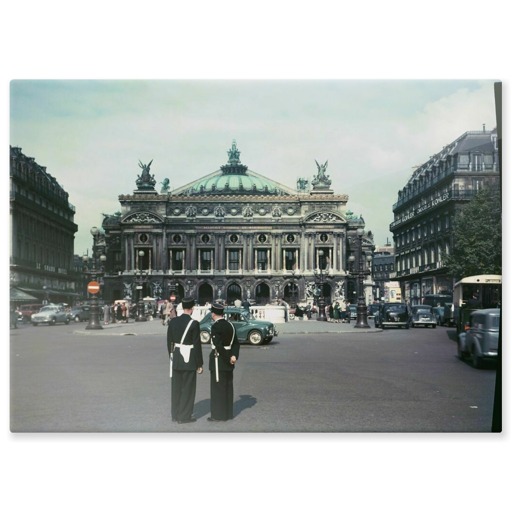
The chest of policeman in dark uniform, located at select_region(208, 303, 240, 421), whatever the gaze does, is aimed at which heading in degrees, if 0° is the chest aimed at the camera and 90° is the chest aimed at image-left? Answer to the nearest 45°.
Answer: approximately 135°

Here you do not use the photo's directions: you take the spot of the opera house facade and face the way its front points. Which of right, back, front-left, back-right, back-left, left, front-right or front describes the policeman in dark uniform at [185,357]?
front

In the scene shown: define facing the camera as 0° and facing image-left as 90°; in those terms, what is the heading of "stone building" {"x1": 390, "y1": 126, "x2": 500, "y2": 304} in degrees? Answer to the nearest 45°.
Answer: approximately 45°

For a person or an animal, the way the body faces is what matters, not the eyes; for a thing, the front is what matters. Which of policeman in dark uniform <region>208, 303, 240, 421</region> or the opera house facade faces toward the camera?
the opera house facade

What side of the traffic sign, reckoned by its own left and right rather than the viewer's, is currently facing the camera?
front

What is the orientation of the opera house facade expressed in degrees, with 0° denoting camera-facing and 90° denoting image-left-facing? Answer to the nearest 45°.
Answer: approximately 0°

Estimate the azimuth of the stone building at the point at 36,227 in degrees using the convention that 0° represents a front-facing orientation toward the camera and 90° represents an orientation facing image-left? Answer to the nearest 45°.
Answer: approximately 315°
